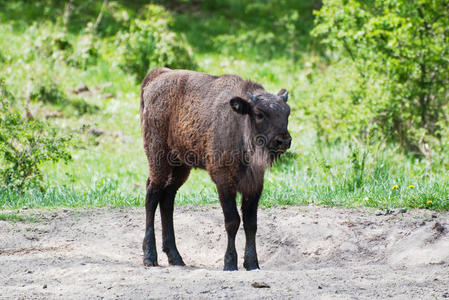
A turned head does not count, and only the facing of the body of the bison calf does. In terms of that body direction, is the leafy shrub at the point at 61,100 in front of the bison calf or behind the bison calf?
behind

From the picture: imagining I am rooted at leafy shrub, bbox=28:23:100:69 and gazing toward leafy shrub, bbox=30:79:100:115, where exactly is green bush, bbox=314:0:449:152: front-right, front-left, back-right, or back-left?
front-left

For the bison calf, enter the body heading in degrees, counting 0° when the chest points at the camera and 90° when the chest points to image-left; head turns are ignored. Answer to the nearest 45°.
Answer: approximately 315°

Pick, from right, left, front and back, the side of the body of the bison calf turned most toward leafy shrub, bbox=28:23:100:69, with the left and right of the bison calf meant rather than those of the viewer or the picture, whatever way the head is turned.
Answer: back

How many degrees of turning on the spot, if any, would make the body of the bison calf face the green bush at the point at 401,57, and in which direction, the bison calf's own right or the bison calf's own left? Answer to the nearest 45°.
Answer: approximately 90° to the bison calf's own left

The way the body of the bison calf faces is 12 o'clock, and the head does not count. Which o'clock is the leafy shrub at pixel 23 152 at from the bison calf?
The leafy shrub is roughly at 6 o'clock from the bison calf.

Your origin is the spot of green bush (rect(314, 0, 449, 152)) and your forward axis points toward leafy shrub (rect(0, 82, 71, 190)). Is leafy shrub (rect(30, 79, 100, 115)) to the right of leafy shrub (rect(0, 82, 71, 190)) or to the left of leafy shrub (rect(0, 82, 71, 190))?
right

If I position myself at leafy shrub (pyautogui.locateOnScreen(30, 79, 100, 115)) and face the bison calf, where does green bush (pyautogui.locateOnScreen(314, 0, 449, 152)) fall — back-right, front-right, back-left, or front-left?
front-left

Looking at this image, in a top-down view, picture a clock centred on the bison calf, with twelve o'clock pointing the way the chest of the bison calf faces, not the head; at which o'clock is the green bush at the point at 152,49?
The green bush is roughly at 7 o'clock from the bison calf.

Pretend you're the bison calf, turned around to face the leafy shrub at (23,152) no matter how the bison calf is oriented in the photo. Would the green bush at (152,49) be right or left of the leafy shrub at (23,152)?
right
